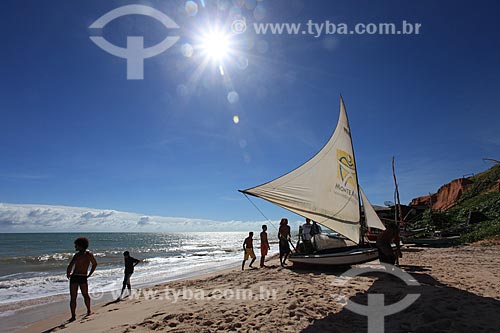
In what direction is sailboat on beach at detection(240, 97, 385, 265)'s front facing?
to the viewer's right

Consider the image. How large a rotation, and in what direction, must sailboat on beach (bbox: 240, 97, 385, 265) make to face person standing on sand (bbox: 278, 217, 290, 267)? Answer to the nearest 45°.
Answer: approximately 135° to its left
